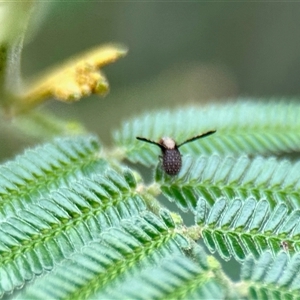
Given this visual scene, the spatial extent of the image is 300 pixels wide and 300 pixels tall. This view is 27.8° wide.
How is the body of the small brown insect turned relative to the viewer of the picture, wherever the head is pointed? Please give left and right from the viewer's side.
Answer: facing away from the viewer
